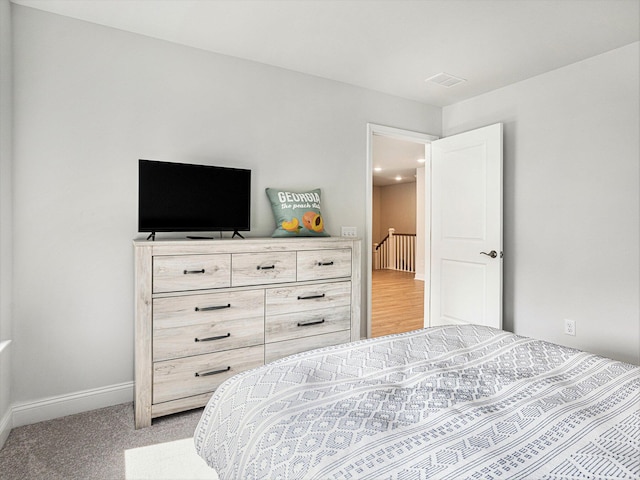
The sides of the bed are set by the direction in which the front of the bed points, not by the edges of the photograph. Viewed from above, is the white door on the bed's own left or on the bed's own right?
on the bed's own right

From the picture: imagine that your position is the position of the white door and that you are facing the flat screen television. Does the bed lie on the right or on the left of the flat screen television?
left

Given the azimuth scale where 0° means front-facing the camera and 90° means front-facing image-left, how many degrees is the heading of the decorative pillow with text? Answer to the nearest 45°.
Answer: approximately 315°

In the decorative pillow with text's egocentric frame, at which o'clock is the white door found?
The white door is roughly at 10 o'clock from the decorative pillow with text.

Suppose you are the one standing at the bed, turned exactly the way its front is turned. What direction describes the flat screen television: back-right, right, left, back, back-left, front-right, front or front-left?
front

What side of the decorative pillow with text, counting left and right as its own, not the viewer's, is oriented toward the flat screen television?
right

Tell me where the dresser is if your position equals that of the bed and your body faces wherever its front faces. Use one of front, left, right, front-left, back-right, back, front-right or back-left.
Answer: front

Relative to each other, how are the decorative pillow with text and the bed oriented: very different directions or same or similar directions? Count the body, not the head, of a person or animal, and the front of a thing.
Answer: very different directions

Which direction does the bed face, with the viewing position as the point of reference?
facing away from the viewer and to the left of the viewer
